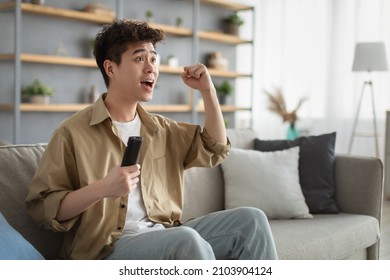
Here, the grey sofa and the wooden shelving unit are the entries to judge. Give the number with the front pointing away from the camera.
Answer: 0

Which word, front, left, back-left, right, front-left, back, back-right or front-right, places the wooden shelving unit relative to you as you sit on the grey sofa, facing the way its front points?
back

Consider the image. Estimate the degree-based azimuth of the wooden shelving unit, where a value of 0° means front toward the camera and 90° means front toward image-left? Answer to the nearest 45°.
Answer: approximately 315°

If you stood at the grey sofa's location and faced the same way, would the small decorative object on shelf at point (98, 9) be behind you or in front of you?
behind

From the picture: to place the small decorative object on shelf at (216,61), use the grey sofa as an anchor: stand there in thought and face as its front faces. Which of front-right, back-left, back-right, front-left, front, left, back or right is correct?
back-left

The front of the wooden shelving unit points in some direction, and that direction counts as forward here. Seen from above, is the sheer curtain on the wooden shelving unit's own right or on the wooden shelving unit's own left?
on the wooden shelving unit's own left

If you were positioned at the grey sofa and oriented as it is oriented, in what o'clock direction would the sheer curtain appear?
The sheer curtain is roughly at 8 o'clock from the grey sofa.

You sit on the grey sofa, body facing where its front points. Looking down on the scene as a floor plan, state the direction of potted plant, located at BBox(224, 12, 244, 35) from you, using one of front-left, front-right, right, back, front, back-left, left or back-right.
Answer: back-left

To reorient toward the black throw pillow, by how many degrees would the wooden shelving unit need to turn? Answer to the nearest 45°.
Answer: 0° — it already faces it

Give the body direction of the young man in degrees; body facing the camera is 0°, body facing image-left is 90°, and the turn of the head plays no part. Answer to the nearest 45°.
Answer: approximately 315°
